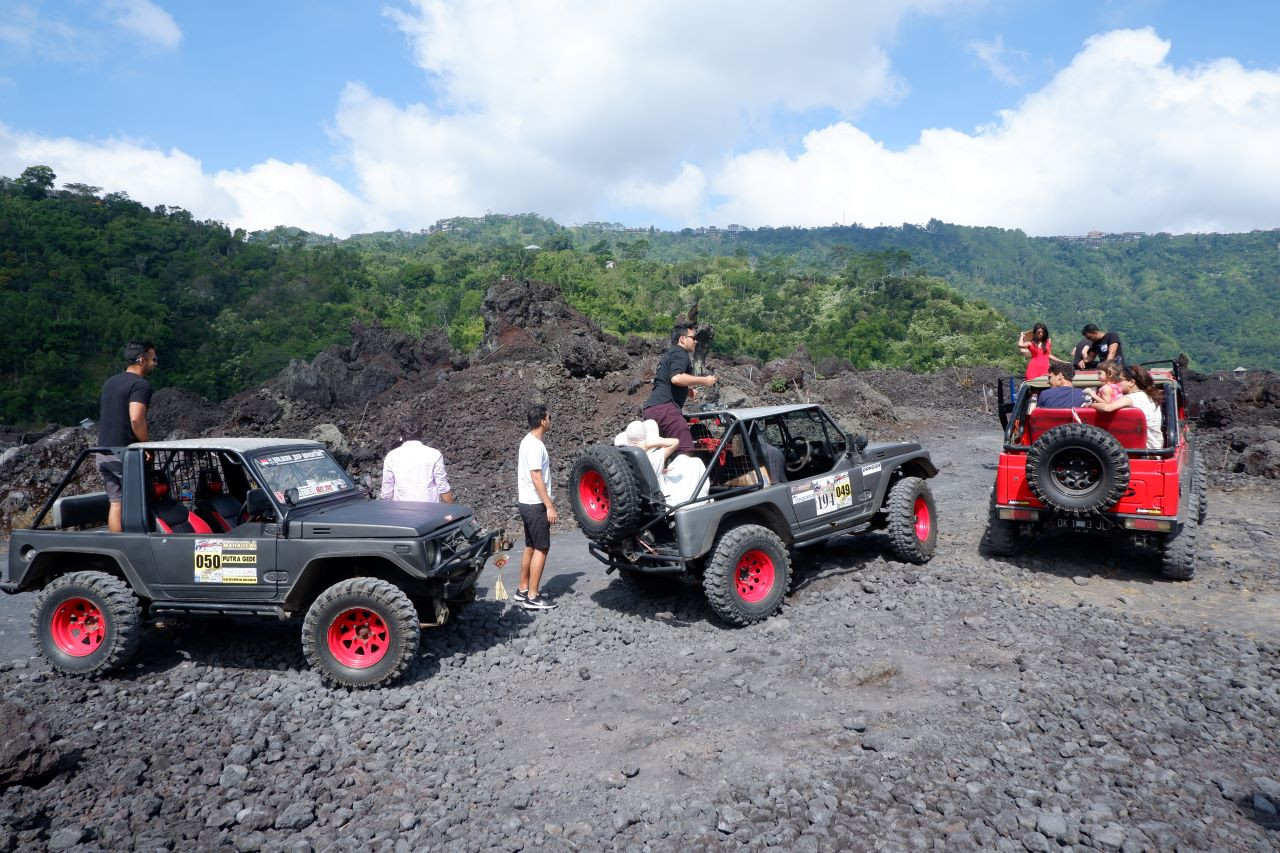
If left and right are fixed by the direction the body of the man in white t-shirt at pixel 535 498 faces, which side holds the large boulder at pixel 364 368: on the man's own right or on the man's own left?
on the man's own left

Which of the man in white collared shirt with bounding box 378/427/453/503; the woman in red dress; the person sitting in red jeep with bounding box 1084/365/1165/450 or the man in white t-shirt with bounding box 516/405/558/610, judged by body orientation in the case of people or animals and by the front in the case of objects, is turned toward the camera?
the woman in red dress

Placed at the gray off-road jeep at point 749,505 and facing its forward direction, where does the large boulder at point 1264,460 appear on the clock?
The large boulder is roughly at 12 o'clock from the gray off-road jeep.

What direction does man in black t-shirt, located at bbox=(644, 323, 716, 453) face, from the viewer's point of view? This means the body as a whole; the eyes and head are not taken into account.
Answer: to the viewer's right

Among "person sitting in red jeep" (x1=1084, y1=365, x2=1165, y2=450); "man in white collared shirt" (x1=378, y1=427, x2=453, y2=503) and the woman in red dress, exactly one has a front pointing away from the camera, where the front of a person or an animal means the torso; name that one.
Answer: the man in white collared shirt

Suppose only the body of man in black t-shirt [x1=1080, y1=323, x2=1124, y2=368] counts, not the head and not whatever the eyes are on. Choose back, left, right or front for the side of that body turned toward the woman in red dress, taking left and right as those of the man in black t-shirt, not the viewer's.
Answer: right

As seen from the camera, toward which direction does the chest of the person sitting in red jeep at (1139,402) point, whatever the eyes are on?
to the viewer's left

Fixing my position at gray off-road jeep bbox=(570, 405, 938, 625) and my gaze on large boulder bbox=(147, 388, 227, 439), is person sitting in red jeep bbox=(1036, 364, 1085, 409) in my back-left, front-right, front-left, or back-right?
back-right

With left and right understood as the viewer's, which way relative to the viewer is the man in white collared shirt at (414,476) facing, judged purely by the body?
facing away from the viewer

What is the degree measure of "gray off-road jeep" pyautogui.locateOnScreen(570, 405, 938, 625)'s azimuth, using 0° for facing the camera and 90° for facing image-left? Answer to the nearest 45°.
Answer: approximately 225°

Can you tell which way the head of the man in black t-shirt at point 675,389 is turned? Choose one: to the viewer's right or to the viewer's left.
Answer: to the viewer's right

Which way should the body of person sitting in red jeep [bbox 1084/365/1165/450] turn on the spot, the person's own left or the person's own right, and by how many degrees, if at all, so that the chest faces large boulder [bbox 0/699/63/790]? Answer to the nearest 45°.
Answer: approximately 45° to the person's own left

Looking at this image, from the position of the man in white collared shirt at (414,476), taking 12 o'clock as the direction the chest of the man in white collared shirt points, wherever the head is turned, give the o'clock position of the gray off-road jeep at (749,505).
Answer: The gray off-road jeep is roughly at 4 o'clock from the man in white collared shirt.
